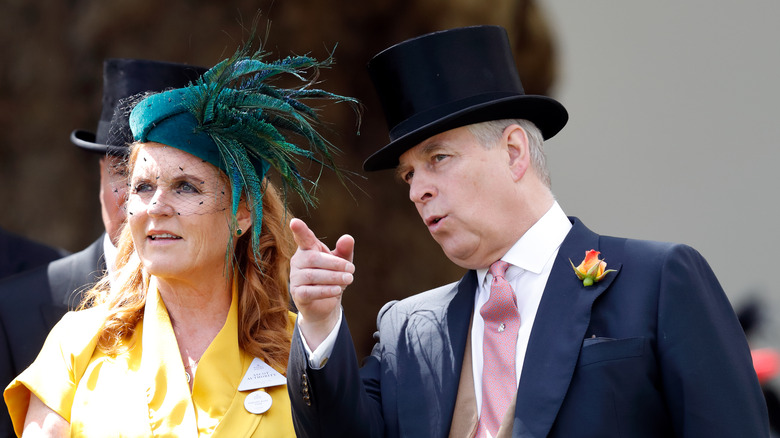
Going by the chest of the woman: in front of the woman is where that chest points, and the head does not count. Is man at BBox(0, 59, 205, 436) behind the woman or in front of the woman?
behind

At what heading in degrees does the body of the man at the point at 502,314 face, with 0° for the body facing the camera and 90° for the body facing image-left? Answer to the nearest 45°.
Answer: approximately 45°

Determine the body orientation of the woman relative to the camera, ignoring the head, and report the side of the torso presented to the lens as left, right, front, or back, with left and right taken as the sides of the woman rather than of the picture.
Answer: front

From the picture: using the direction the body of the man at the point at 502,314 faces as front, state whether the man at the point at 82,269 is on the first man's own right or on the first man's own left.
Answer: on the first man's own right

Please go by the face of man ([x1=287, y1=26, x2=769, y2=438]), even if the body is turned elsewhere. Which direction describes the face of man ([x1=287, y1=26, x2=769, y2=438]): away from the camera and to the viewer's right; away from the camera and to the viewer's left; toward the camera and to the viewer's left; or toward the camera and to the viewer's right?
toward the camera and to the viewer's left

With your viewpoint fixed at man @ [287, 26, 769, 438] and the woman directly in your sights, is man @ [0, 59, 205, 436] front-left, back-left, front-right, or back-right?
front-right

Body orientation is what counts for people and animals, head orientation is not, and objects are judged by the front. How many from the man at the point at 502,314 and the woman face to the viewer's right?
0

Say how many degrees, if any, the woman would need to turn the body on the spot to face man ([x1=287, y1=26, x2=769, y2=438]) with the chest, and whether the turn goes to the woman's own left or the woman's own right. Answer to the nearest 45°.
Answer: approximately 45° to the woman's own left
